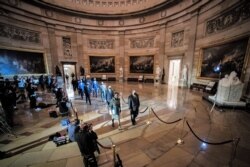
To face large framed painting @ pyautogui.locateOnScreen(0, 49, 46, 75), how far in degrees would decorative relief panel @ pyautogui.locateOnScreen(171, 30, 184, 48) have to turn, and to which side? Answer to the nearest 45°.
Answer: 0° — it already faces it

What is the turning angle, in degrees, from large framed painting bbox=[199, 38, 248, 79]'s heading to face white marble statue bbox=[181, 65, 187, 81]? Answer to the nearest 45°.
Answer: approximately 90° to its right

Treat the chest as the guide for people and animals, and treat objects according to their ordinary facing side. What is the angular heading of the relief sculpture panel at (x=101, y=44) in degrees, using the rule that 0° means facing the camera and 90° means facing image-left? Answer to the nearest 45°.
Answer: approximately 0°

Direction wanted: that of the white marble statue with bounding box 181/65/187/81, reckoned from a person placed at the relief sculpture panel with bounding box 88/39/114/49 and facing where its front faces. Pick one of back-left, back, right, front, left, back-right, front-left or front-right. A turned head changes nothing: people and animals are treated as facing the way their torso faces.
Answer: front-left

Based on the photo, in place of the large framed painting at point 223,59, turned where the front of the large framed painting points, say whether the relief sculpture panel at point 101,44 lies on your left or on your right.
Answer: on your right

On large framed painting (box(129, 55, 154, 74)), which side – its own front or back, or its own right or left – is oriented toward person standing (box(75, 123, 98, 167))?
front

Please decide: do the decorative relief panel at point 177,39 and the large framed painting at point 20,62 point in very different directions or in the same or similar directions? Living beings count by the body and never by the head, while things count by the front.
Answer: very different directions

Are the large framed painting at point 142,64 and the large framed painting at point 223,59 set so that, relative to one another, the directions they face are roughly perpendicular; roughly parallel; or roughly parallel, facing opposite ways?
roughly perpendicular

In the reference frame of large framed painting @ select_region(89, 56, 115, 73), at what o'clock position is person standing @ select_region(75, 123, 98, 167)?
The person standing is roughly at 12 o'clock from the large framed painting.

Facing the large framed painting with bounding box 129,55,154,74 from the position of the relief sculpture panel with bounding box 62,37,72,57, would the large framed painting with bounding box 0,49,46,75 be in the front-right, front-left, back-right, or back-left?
back-right

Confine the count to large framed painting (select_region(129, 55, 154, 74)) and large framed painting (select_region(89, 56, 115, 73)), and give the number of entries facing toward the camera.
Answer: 2

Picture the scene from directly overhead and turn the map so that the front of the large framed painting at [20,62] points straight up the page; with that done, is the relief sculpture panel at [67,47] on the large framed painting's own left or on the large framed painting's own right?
on the large framed painting's own left

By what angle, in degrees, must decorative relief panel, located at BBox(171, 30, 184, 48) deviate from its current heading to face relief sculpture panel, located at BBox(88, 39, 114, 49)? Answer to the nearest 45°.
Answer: approximately 45° to its right

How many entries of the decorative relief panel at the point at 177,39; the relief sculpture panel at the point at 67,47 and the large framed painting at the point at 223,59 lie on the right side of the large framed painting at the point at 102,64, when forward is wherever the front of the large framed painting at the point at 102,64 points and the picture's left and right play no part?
1

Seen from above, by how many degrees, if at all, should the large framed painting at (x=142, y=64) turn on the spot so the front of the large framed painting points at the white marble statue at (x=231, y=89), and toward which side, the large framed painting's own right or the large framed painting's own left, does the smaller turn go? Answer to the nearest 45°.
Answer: approximately 45° to the large framed painting's own left
